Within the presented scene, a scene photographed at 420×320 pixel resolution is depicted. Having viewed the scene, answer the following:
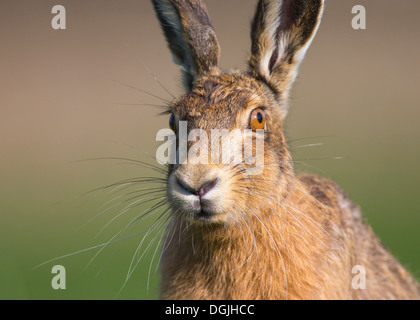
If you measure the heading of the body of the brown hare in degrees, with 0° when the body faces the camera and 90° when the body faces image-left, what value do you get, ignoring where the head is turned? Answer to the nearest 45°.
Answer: approximately 45°
